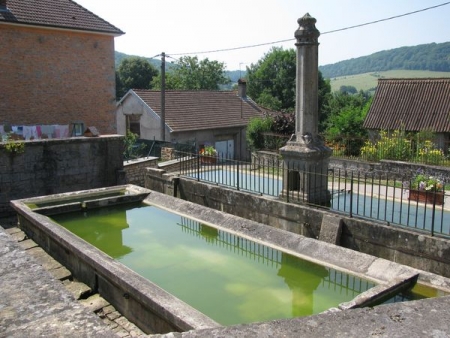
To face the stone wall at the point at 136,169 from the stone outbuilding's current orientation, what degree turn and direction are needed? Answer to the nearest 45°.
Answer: approximately 45° to its right

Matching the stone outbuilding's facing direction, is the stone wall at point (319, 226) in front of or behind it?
in front

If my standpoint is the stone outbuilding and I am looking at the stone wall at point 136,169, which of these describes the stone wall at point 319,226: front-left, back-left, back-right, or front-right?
front-left

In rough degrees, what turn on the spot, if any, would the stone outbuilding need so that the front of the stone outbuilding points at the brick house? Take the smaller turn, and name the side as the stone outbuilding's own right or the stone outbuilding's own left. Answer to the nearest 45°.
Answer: approximately 90° to the stone outbuilding's own right

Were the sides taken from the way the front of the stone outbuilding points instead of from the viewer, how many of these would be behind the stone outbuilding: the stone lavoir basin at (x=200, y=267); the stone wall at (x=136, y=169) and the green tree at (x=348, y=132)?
0

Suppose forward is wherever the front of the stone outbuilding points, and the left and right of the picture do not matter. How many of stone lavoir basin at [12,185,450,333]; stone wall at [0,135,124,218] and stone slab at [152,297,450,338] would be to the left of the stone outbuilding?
0

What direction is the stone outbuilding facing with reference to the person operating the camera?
facing the viewer and to the right of the viewer

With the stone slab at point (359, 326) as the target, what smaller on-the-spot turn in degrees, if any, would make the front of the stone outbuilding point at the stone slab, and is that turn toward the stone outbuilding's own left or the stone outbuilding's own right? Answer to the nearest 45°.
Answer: approximately 45° to the stone outbuilding's own right

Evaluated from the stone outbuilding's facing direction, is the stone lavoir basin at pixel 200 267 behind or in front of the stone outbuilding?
in front

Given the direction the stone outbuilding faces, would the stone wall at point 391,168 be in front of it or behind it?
in front

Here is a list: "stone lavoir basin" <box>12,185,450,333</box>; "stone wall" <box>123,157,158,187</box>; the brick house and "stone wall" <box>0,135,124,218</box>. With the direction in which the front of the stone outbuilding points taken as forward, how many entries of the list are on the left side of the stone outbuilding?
0
